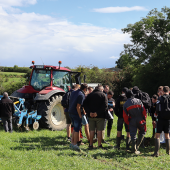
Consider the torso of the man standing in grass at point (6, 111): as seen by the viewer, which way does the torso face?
away from the camera

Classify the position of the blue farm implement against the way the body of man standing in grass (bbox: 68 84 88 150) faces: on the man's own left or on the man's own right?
on the man's own left

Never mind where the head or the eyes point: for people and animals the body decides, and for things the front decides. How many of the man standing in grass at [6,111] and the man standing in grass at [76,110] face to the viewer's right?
1

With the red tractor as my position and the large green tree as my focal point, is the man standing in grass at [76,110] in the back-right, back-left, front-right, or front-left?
back-right
